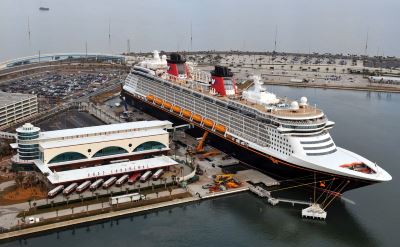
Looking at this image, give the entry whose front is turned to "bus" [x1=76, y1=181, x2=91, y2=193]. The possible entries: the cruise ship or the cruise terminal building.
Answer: the cruise terminal building

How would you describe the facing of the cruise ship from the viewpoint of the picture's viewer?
facing the viewer and to the right of the viewer

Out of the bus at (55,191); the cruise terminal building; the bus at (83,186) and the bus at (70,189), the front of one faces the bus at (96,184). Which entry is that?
the cruise terminal building

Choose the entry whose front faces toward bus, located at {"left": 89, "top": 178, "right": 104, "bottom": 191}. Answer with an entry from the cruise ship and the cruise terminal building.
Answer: the cruise terminal building

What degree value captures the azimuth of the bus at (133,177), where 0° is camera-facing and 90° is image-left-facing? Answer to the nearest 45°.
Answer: approximately 45°

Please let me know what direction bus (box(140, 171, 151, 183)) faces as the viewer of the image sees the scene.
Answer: facing the viewer and to the left of the viewer

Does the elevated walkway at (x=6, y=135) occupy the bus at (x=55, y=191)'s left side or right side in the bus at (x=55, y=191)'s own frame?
on its right

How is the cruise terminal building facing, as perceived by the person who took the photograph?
facing the viewer

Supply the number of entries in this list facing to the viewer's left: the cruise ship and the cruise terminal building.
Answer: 0

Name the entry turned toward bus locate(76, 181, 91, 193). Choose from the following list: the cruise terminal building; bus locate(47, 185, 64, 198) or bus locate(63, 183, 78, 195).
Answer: the cruise terminal building

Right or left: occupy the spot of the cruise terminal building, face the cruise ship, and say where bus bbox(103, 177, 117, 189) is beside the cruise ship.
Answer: right

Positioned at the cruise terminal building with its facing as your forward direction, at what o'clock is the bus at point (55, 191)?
The bus is roughly at 1 o'clock from the cruise terminal building.

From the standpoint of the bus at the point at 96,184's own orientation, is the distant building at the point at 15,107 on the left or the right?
on its right
